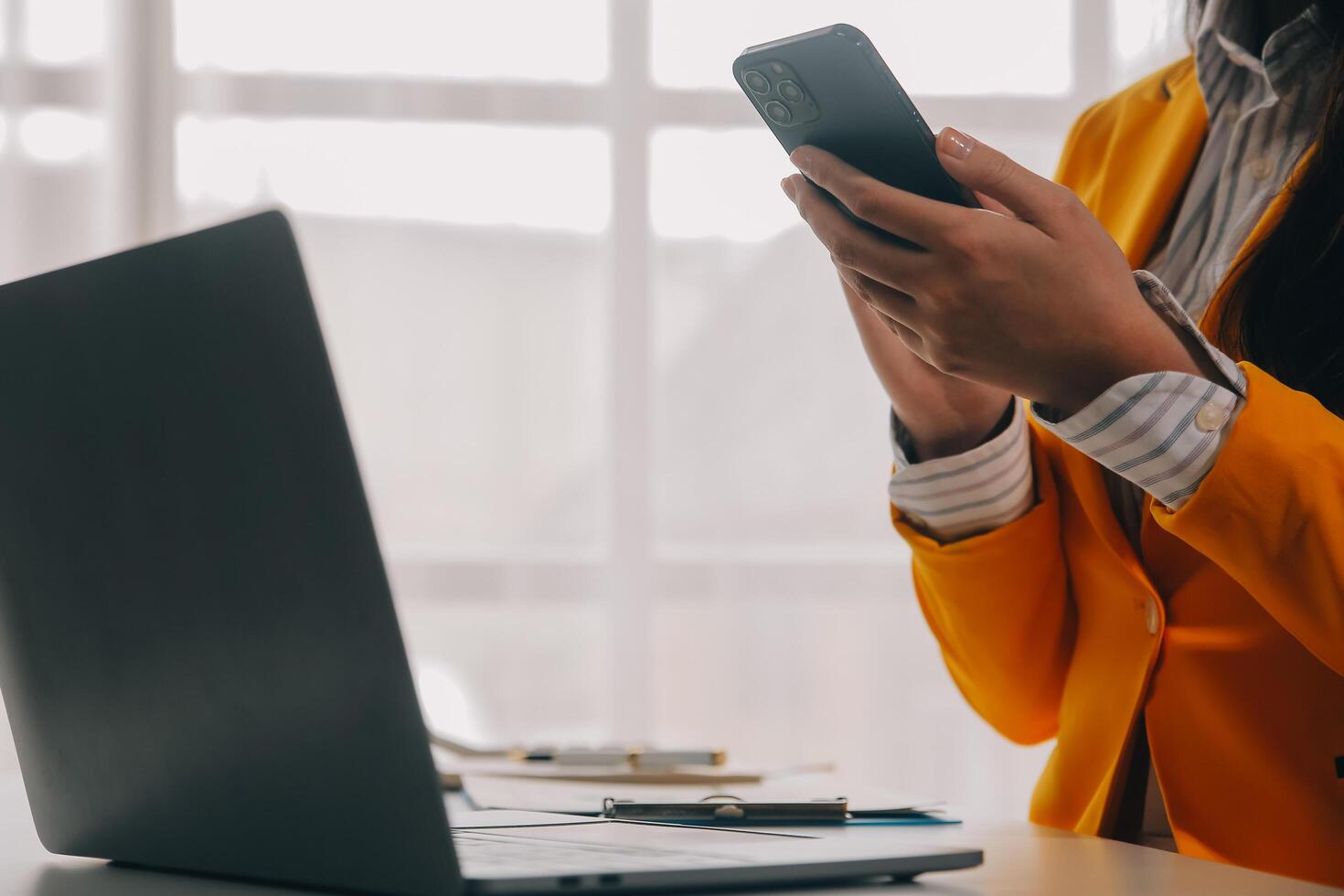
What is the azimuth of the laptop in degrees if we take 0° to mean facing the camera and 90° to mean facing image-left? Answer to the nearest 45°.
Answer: approximately 225°
